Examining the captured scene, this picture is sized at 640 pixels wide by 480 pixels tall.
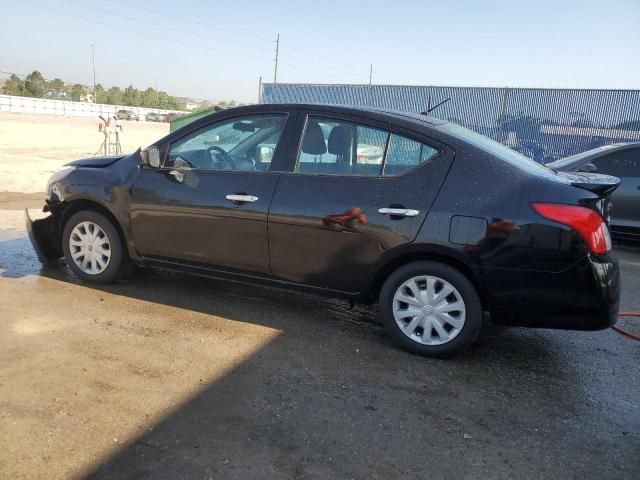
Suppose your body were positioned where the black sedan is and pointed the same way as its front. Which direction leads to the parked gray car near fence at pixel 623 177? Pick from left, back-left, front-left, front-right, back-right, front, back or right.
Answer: back-right

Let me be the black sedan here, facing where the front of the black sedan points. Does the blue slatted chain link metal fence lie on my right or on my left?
on my right

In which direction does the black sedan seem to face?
to the viewer's left

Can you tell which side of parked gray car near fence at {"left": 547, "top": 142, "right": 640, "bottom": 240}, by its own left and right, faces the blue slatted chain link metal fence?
right

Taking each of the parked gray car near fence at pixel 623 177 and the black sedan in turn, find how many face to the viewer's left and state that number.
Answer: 2

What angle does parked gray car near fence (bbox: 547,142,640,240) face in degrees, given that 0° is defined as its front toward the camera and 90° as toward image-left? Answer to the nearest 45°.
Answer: approximately 90°

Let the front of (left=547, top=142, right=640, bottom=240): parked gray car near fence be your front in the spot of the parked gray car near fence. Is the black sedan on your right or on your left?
on your left
